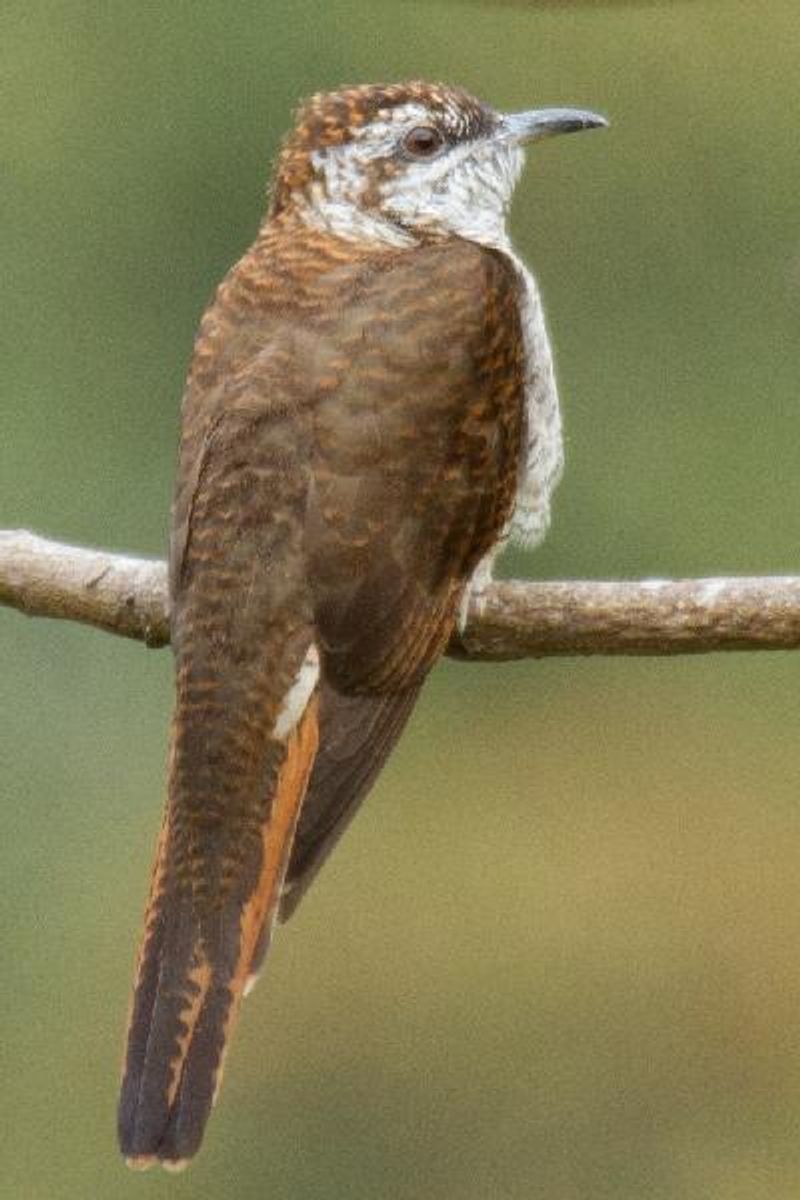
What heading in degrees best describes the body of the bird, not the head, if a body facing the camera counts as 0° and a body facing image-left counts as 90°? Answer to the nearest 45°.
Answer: approximately 225°
